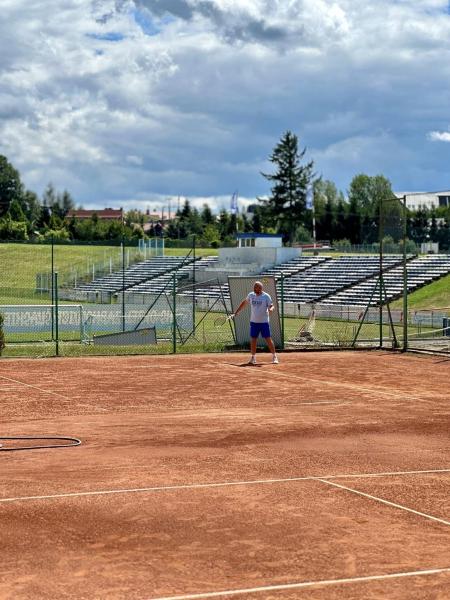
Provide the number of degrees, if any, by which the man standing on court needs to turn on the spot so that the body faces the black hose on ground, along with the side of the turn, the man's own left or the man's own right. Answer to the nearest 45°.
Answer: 0° — they already face it

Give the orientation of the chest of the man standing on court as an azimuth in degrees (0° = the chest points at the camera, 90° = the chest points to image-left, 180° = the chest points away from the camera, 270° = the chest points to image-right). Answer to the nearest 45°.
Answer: approximately 0°

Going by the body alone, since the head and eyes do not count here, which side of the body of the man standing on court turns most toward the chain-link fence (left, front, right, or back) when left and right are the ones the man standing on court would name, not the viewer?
back

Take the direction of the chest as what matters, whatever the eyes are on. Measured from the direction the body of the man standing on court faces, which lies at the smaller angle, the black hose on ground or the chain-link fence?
the black hose on ground
